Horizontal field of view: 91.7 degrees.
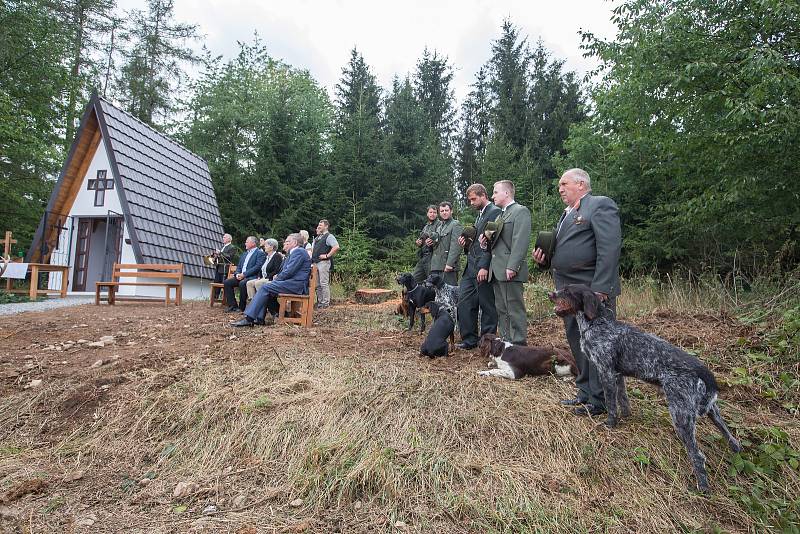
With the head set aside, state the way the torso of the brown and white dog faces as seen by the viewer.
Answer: to the viewer's left

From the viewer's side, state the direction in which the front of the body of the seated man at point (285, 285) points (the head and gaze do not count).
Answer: to the viewer's left

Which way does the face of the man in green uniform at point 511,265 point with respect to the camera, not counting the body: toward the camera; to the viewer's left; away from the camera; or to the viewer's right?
to the viewer's left

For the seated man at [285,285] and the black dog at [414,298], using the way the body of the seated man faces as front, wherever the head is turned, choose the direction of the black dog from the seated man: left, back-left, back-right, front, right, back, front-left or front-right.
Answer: back-left

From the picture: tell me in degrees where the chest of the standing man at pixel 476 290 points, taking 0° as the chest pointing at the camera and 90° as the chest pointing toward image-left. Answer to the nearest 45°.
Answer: approximately 45°

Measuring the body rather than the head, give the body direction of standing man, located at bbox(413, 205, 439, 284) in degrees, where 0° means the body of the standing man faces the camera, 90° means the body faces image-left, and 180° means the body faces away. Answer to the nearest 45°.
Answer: approximately 45°

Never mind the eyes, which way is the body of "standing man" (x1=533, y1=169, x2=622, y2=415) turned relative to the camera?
to the viewer's left

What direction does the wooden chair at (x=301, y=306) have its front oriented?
to the viewer's left

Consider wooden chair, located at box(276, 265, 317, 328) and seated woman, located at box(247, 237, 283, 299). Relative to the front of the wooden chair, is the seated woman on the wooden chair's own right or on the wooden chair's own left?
on the wooden chair's own right

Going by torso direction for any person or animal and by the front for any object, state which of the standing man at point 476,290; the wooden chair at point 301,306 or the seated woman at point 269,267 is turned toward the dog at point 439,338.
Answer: the standing man

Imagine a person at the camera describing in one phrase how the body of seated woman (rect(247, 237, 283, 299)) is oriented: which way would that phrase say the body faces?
to the viewer's left

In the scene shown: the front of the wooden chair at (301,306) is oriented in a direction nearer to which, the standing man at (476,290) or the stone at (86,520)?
the stone

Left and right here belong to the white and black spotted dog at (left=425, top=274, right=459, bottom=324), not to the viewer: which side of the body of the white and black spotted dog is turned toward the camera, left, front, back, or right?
left

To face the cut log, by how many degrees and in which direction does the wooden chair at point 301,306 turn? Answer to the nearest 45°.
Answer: approximately 135° to its right
